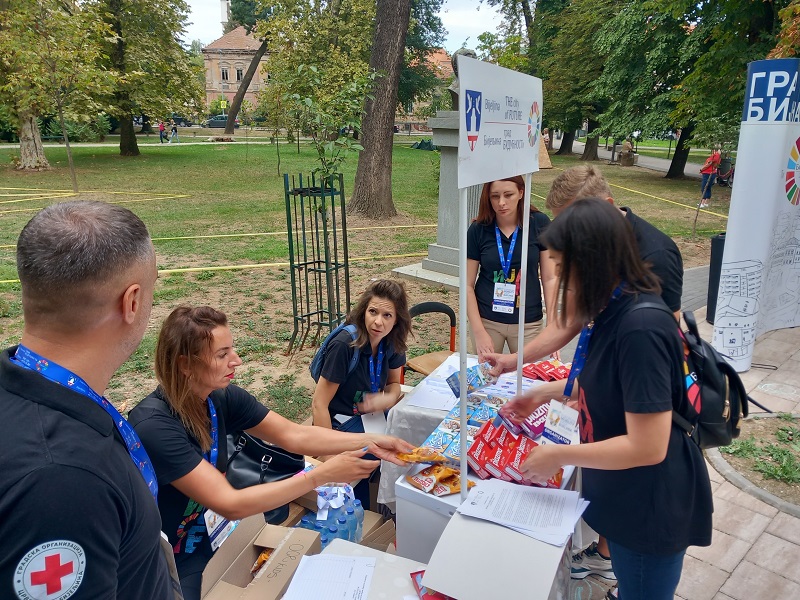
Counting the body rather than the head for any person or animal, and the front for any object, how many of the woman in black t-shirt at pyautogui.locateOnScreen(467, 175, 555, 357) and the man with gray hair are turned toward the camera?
1

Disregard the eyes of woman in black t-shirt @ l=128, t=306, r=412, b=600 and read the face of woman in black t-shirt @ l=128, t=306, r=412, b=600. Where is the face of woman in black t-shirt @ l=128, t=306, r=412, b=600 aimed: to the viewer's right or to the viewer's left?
to the viewer's right

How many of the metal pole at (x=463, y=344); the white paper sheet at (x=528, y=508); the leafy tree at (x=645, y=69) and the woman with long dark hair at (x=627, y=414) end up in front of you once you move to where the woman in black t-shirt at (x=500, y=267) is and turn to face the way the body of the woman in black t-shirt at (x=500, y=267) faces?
3

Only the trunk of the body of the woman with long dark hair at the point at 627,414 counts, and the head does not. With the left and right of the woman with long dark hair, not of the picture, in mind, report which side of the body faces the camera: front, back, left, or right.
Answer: left

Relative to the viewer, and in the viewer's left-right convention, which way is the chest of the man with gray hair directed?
facing away from the viewer and to the right of the viewer

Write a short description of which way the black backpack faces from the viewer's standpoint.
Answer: facing to the right of the viewer

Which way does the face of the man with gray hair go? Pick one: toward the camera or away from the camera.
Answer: away from the camera

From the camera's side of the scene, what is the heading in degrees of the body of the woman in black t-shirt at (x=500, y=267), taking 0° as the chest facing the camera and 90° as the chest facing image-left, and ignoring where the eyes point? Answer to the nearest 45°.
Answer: approximately 0°

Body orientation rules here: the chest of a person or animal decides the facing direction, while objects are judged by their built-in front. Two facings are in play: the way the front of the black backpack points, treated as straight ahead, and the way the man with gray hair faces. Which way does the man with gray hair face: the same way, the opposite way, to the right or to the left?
to the left

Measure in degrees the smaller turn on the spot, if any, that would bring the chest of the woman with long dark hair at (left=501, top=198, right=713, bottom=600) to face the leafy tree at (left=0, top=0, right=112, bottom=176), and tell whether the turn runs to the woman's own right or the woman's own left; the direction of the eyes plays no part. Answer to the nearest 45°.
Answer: approximately 45° to the woman's own right

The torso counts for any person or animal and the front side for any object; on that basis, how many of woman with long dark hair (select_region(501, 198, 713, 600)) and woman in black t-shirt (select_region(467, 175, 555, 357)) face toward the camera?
1

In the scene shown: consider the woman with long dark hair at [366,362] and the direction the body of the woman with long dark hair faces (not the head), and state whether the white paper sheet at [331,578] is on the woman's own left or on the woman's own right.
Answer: on the woman's own right

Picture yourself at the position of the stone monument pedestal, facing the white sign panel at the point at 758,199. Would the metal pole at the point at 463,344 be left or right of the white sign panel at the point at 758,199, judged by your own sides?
right

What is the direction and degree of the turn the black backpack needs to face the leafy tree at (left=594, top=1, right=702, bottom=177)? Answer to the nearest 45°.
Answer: approximately 90° to its left
